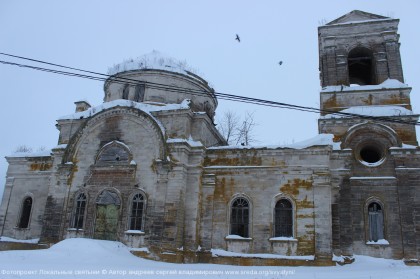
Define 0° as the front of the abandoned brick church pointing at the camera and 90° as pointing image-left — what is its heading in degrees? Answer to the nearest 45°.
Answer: approximately 270°
